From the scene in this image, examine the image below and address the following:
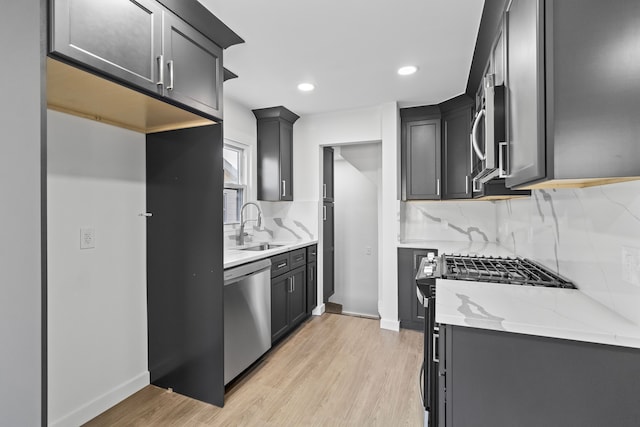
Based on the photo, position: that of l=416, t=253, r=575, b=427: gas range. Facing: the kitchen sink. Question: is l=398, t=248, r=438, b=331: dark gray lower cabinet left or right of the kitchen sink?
right

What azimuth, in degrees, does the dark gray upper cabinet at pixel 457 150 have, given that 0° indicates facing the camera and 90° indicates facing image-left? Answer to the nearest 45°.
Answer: approximately 45°

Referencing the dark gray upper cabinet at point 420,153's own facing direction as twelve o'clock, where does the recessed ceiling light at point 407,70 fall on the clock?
The recessed ceiling light is roughly at 12 o'clock from the dark gray upper cabinet.

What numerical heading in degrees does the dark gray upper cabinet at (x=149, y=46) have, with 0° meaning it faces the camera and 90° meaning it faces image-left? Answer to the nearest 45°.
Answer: approximately 315°

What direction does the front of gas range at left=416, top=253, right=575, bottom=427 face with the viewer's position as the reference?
facing to the left of the viewer

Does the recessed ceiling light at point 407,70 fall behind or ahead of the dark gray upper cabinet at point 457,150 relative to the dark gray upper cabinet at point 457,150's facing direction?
ahead

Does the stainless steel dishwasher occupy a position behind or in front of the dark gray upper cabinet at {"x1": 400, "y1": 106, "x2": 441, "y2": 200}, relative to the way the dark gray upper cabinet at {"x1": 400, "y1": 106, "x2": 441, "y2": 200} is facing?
in front

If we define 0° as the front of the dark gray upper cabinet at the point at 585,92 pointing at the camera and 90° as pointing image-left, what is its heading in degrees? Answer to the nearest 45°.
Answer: approximately 90°

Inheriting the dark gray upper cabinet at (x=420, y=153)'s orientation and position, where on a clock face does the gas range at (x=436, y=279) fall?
The gas range is roughly at 12 o'clock from the dark gray upper cabinet.

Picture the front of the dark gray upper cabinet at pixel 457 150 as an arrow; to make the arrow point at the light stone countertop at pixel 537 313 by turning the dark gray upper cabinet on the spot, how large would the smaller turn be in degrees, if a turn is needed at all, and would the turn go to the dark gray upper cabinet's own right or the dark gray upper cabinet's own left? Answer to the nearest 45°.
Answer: approximately 45° to the dark gray upper cabinet's own left
